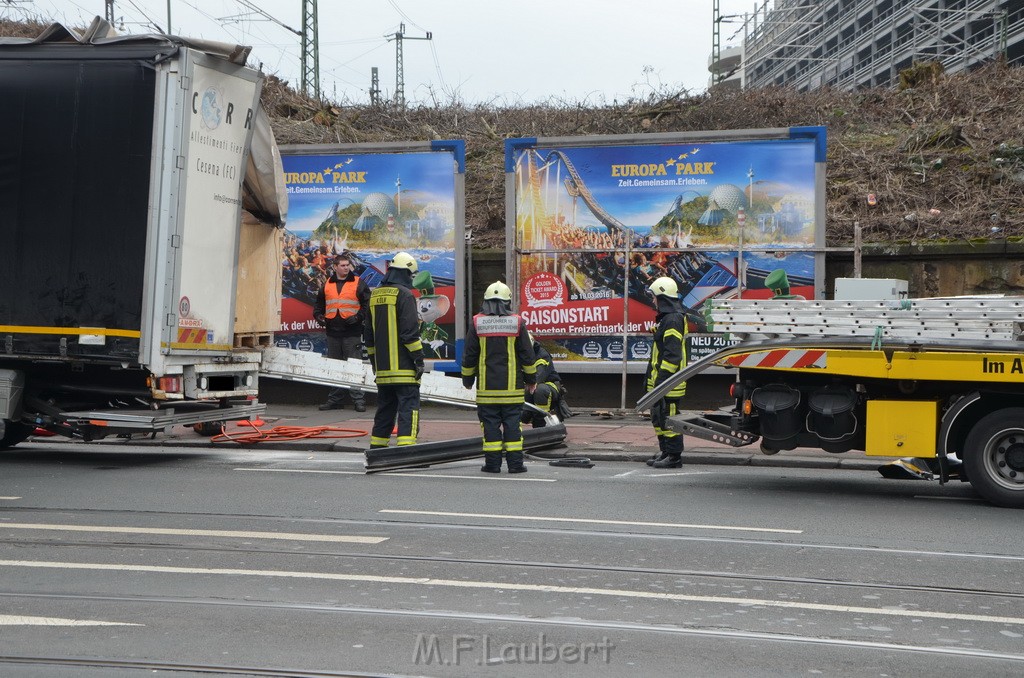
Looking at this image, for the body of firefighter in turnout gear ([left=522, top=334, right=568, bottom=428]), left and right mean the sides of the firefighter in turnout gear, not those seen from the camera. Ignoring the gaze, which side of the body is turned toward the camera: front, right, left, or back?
left

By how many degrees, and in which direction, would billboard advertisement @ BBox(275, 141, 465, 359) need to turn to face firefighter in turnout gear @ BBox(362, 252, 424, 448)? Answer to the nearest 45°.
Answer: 0° — it already faces them

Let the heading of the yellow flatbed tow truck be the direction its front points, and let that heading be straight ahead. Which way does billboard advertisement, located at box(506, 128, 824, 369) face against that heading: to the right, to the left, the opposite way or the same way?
to the right

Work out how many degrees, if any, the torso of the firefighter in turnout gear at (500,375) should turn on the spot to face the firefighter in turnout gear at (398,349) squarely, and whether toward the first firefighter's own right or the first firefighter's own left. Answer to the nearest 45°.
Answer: approximately 90° to the first firefighter's own left

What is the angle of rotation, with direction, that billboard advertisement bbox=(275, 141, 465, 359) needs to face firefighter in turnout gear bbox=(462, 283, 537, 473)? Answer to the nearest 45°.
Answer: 0° — it already faces them

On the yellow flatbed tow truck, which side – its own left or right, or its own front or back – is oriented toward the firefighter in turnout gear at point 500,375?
back

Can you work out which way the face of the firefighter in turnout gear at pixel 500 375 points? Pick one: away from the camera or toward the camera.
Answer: away from the camera

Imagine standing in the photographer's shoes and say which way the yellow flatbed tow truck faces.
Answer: facing to the right of the viewer

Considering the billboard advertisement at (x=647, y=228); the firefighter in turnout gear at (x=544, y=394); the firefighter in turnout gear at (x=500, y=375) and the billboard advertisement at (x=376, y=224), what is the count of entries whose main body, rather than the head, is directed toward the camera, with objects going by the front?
2

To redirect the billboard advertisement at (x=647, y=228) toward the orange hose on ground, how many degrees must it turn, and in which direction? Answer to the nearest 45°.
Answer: approximately 45° to its right

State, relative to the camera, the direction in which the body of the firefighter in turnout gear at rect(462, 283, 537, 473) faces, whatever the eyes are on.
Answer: away from the camera

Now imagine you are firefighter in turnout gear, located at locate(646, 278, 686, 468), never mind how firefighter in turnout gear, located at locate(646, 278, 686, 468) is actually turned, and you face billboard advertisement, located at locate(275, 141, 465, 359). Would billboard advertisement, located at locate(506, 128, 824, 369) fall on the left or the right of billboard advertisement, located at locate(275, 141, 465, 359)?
right
